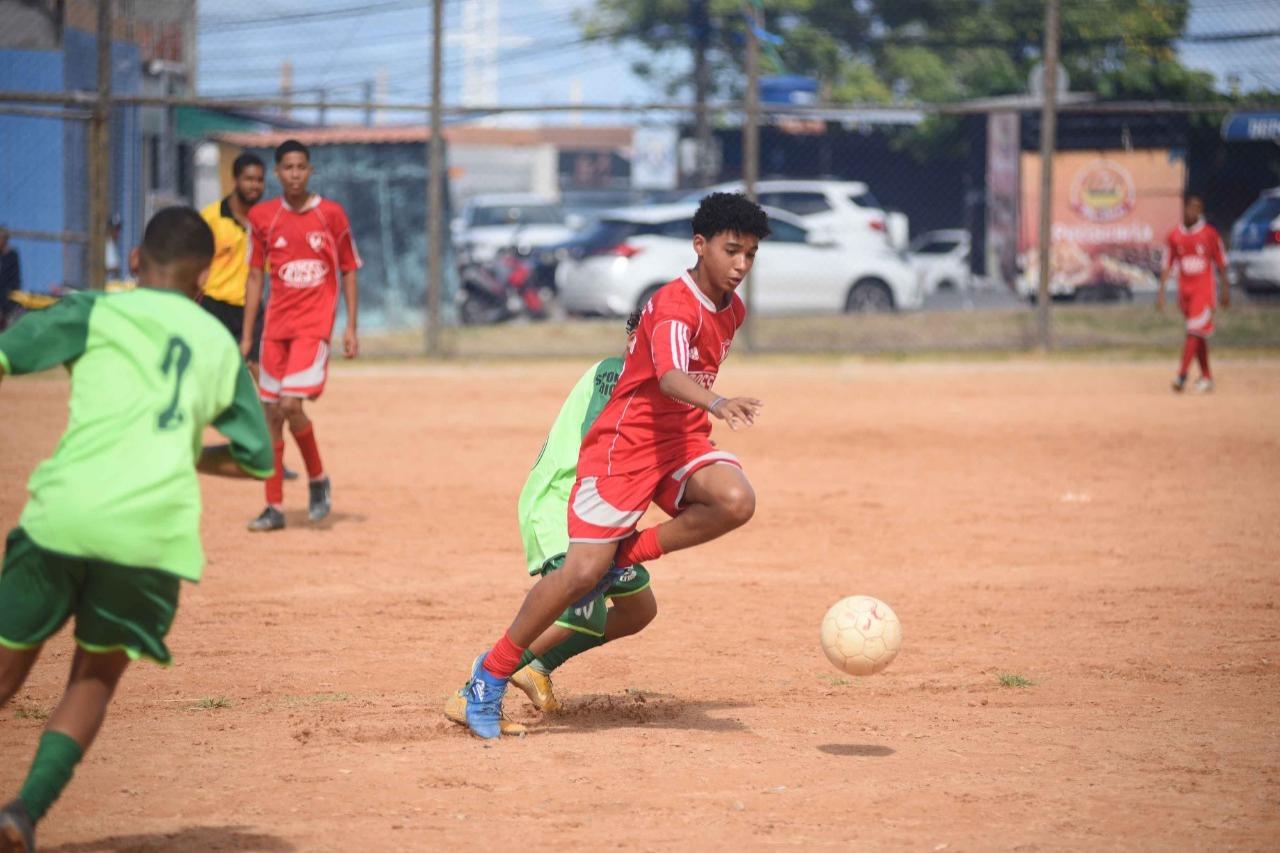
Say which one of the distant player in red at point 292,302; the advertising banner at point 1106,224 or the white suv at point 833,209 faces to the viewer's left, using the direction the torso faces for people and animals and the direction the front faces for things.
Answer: the white suv

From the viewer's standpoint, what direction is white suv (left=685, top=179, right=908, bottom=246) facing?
to the viewer's left

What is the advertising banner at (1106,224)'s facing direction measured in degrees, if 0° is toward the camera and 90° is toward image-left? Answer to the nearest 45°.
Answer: approximately 0°

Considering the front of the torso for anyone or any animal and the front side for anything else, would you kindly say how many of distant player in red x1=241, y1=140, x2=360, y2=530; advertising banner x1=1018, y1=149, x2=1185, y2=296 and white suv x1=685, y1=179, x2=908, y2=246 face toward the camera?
2

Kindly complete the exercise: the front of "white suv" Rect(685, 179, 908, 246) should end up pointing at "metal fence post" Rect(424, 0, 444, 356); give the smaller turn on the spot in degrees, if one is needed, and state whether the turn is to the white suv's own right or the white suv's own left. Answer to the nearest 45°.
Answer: approximately 45° to the white suv's own left

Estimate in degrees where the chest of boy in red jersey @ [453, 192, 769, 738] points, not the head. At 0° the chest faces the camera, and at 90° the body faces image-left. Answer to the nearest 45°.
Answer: approximately 315°
